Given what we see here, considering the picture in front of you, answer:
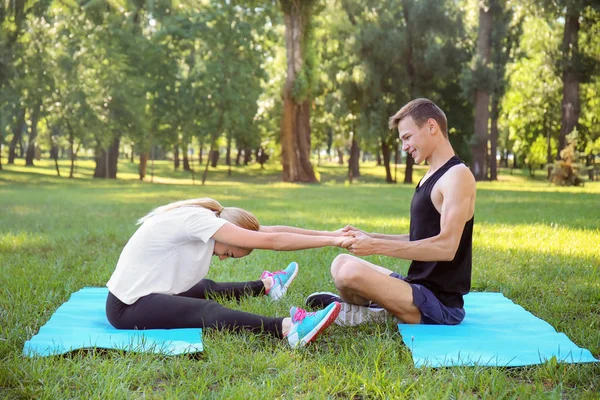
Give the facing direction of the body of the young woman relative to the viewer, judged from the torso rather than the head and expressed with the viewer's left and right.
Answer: facing to the right of the viewer

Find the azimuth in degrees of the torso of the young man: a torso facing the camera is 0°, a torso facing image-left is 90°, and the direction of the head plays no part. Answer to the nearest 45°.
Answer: approximately 90°

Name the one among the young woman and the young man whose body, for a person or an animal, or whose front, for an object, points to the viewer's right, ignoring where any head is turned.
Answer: the young woman

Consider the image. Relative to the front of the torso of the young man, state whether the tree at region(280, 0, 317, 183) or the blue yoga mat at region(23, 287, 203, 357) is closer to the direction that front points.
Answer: the blue yoga mat

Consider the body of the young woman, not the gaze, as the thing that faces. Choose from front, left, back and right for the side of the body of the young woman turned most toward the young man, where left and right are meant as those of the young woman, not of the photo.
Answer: front

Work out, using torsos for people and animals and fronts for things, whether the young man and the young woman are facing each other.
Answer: yes

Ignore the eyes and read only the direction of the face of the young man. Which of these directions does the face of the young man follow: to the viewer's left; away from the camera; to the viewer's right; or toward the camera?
to the viewer's left

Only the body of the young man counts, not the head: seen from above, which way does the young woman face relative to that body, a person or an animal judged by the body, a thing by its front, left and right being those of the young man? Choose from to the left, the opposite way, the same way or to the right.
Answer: the opposite way

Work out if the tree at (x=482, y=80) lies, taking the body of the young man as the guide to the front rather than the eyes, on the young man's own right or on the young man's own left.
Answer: on the young man's own right

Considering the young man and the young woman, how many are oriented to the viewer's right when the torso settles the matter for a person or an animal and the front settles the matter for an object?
1

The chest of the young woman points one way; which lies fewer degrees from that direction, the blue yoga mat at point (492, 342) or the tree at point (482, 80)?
the blue yoga mat

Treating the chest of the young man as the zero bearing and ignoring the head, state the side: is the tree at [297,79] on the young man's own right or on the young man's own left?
on the young man's own right

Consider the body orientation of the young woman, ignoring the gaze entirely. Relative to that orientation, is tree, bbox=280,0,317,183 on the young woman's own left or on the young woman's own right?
on the young woman's own left

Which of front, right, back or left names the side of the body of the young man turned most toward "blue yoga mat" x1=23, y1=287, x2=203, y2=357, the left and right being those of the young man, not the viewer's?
front

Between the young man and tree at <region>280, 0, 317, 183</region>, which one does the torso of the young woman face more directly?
the young man

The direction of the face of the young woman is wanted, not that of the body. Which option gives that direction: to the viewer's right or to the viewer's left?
to the viewer's right
